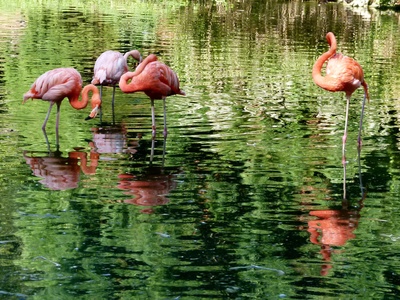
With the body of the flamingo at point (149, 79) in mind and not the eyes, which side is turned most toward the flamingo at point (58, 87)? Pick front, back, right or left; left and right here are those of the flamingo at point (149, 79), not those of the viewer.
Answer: front

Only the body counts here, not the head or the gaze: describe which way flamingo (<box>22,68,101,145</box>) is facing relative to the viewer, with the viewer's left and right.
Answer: facing to the right of the viewer

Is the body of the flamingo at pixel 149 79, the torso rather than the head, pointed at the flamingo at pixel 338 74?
no

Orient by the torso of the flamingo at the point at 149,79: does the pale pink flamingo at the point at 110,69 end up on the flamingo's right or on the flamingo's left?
on the flamingo's right

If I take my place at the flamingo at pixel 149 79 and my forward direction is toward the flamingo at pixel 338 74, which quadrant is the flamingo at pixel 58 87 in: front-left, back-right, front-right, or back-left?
back-right

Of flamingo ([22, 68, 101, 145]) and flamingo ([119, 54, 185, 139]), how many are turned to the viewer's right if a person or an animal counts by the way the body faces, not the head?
1

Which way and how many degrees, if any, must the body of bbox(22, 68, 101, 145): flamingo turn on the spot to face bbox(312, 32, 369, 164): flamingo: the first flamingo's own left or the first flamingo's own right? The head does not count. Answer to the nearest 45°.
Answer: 0° — it already faces it

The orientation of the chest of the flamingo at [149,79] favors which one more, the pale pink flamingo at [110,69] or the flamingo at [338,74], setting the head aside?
the pale pink flamingo

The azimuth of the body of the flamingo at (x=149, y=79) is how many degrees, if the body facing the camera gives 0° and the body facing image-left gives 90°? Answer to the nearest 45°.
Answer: approximately 90°

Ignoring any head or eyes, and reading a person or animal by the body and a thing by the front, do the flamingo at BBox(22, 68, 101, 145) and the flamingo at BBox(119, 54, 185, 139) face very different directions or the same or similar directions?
very different directions

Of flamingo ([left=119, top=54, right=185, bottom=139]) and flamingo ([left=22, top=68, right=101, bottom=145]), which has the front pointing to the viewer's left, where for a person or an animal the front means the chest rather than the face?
flamingo ([left=119, top=54, right=185, bottom=139])

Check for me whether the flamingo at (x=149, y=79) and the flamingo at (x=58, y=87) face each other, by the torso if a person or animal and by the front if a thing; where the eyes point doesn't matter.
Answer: yes

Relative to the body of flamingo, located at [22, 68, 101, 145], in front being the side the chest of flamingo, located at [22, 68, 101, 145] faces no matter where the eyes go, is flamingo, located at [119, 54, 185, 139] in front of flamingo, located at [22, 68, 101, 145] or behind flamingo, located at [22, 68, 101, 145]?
in front

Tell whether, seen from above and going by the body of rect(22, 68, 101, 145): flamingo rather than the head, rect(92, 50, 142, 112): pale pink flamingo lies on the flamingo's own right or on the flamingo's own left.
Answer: on the flamingo's own left
